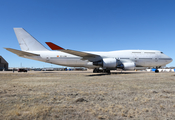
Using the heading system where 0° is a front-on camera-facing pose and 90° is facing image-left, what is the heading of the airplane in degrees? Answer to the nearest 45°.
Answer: approximately 270°
